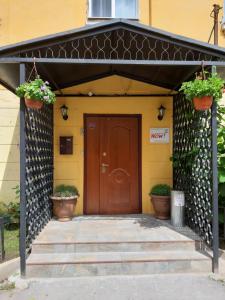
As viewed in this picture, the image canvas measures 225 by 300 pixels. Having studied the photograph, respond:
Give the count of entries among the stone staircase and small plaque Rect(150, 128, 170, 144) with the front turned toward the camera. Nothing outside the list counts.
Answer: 2

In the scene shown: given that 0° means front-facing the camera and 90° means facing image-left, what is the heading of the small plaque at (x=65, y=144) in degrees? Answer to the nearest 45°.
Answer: approximately 0°

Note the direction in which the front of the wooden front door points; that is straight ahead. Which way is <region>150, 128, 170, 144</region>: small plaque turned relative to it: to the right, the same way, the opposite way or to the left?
the same way

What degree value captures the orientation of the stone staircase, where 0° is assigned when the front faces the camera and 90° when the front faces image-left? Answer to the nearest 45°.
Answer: approximately 0°

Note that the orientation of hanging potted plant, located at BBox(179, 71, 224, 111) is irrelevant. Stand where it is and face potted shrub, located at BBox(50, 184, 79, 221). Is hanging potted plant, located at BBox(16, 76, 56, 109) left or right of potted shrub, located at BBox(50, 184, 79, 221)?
left

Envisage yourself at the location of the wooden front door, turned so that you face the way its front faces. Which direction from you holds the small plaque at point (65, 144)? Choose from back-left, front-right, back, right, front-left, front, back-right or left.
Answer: right

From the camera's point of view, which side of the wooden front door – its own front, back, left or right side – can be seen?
front

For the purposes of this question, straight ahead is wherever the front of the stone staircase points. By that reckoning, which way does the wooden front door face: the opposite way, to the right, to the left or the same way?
the same way

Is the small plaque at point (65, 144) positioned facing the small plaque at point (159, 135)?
no

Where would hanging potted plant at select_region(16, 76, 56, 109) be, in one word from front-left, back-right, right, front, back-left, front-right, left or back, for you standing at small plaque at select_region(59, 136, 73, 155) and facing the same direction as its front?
front

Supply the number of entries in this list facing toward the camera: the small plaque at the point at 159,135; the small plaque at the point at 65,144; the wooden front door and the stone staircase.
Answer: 4

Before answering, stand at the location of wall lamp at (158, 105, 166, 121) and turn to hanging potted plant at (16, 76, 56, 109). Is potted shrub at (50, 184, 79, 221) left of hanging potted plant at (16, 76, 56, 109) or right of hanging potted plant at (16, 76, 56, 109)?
right

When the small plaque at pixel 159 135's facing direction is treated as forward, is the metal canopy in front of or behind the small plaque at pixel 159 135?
in front

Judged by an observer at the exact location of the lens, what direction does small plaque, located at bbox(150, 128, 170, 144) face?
facing the viewer

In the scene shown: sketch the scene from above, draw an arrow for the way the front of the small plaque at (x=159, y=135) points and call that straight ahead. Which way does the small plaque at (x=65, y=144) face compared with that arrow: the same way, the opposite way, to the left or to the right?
the same way

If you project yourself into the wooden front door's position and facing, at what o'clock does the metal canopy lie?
The metal canopy is roughly at 12 o'clock from the wooden front door.

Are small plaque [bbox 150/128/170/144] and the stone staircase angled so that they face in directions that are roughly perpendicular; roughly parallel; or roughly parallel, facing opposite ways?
roughly parallel

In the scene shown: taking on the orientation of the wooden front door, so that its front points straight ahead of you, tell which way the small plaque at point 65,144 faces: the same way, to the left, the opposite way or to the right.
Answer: the same way

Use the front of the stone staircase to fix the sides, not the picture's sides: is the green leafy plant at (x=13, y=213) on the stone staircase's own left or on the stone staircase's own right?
on the stone staircase's own right
